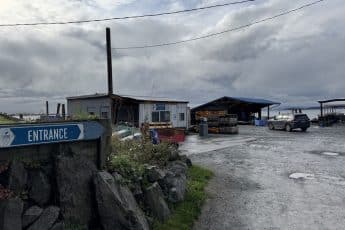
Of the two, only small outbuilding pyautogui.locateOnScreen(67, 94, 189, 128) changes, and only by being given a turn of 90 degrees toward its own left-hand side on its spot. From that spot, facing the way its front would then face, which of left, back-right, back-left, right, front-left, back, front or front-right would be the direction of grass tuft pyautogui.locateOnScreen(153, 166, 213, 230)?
back-right

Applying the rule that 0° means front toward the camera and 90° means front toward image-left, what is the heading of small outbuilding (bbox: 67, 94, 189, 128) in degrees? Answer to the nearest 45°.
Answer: approximately 315°

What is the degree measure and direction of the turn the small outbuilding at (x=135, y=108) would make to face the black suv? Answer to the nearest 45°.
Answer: approximately 45° to its left

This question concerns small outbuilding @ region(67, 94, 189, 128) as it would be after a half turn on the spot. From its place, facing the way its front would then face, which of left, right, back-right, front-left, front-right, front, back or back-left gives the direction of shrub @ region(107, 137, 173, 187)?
back-left

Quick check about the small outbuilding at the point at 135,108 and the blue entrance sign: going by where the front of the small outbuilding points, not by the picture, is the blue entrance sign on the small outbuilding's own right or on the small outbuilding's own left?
on the small outbuilding's own right

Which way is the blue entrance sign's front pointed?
toward the camera
